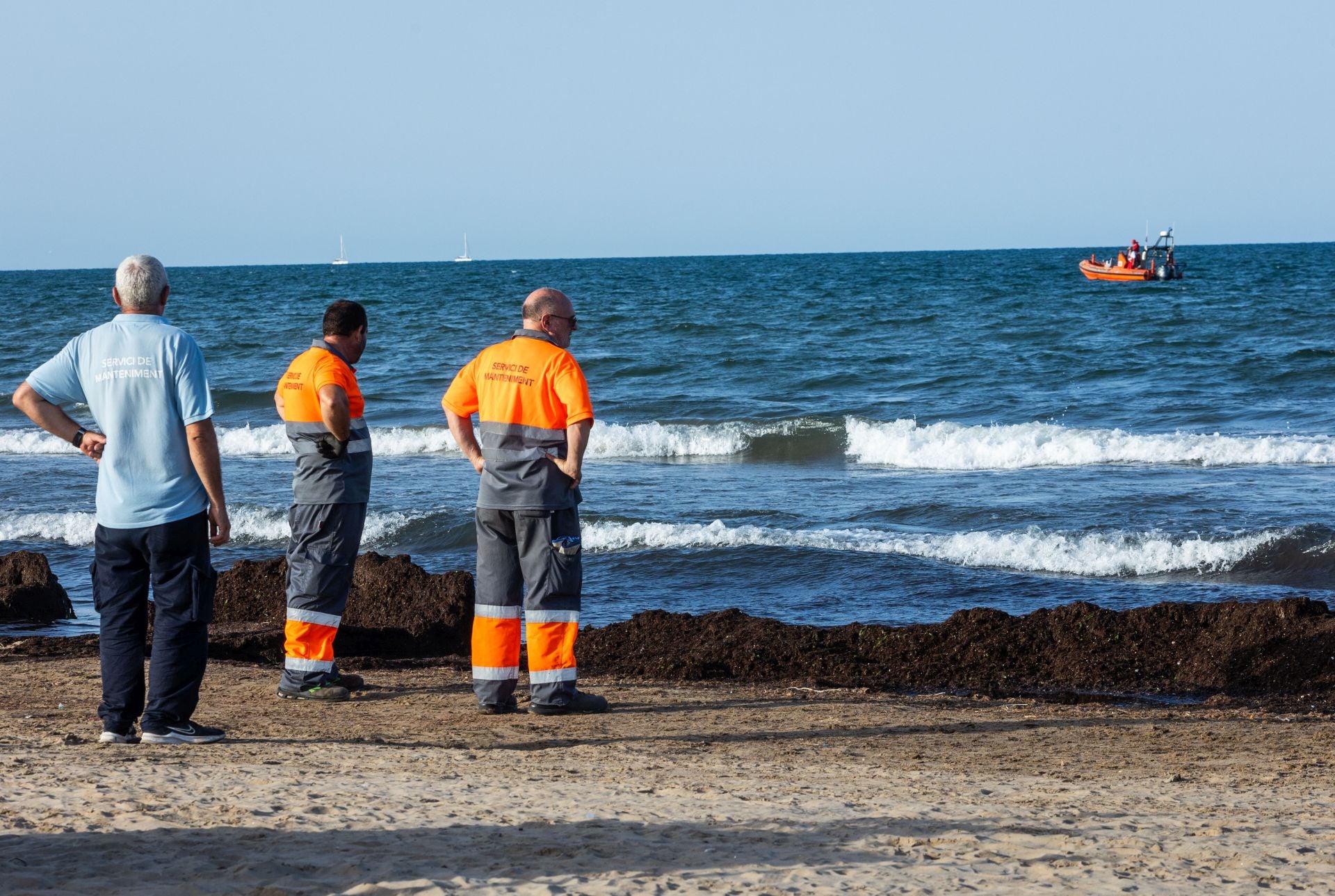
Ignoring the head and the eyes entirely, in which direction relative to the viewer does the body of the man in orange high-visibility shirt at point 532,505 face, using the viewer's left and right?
facing away from the viewer and to the right of the viewer

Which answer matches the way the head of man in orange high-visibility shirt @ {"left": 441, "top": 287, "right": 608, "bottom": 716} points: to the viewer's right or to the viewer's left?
to the viewer's right

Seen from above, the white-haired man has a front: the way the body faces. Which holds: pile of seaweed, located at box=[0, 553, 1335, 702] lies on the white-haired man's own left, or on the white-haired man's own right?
on the white-haired man's own right

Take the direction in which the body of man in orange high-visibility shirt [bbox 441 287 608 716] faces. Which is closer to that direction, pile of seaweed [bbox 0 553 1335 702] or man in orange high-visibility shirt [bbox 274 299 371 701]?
the pile of seaweed

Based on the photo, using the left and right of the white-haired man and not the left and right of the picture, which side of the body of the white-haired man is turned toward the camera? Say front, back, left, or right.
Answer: back

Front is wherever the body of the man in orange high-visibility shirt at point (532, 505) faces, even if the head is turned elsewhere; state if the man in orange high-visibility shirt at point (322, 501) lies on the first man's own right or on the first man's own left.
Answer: on the first man's own left

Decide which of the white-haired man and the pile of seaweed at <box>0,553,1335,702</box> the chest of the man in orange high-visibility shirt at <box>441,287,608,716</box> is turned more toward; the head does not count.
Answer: the pile of seaweed

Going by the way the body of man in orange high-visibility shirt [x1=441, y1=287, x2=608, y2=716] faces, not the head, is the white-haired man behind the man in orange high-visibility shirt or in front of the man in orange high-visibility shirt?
behind

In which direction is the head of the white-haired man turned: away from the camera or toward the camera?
away from the camera
